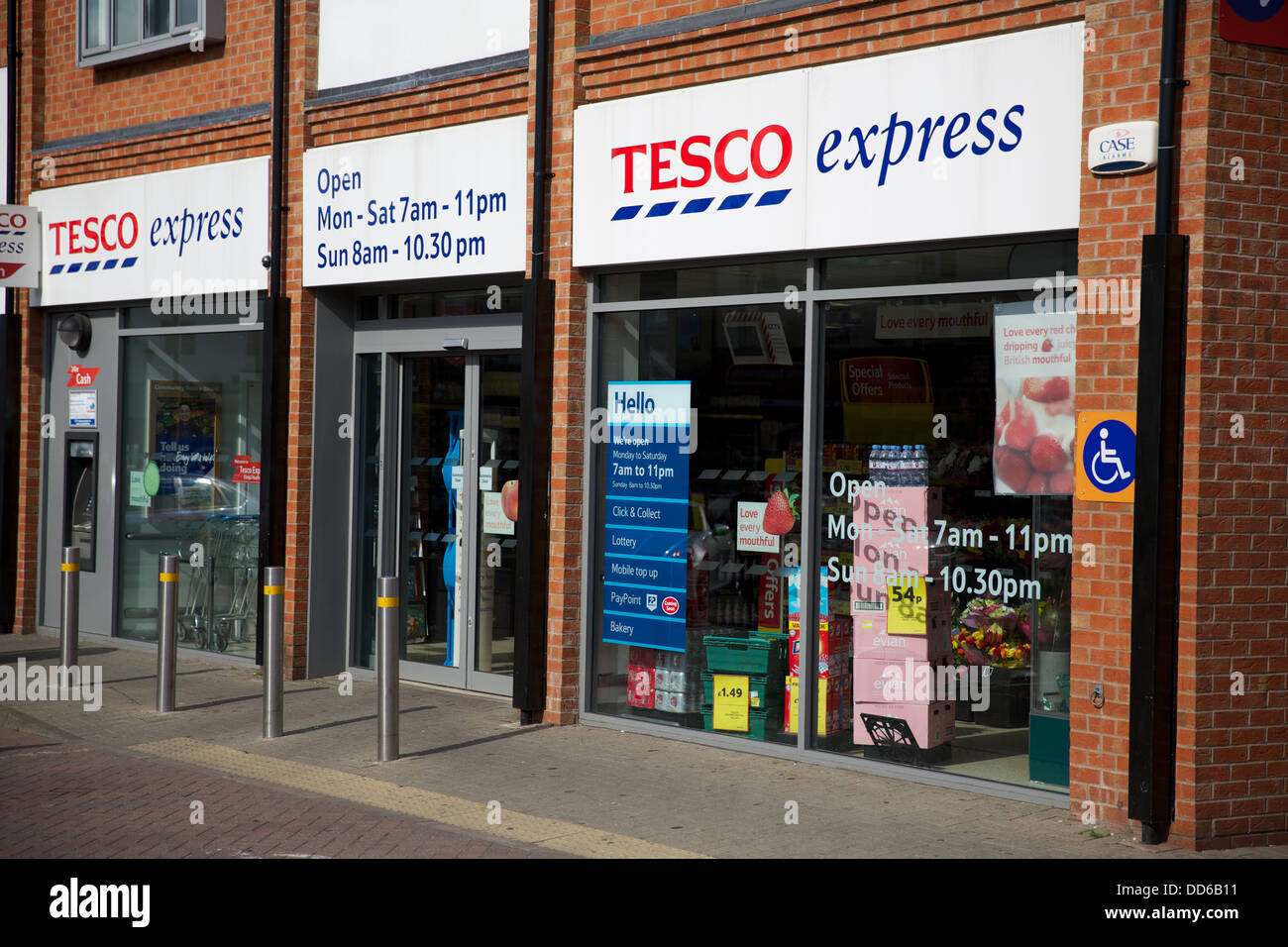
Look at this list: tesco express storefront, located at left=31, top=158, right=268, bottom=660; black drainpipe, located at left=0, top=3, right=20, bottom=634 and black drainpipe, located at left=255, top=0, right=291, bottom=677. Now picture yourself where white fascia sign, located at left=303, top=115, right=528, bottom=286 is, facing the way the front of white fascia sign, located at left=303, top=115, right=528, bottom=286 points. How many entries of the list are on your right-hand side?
3

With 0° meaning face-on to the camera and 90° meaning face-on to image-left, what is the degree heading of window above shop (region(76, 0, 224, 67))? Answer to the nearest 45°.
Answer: approximately 45°

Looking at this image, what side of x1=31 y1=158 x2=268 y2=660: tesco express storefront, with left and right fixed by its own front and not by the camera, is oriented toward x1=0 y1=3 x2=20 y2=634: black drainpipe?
right

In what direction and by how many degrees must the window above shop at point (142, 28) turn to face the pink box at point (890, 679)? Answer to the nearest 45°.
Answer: approximately 90° to its left

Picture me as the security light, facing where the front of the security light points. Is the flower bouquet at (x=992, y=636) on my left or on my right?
on my left

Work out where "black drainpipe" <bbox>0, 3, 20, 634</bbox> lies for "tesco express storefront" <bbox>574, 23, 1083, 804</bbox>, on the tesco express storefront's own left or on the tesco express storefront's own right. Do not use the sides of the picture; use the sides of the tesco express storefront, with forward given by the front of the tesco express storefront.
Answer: on the tesco express storefront's own right

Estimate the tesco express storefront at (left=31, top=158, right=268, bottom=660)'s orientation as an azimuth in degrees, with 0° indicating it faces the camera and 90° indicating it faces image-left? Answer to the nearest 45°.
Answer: approximately 45°

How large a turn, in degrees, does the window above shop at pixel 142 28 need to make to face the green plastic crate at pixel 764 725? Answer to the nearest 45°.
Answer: approximately 90° to its left

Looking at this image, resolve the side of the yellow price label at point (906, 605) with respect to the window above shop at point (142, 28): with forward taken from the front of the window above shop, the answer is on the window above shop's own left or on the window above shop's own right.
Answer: on the window above shop's own left

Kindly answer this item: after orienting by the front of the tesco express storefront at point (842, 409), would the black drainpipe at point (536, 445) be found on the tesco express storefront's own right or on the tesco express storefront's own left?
on the tesco express storefront's own right
